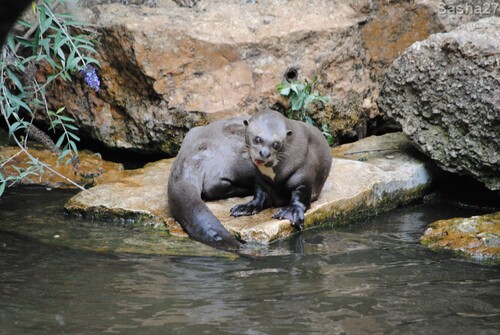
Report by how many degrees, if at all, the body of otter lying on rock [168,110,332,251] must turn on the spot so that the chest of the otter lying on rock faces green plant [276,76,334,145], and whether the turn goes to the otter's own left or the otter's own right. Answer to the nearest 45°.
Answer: approximately 180°

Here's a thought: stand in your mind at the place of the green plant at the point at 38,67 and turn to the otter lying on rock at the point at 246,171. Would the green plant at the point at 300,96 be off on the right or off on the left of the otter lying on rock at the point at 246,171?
left

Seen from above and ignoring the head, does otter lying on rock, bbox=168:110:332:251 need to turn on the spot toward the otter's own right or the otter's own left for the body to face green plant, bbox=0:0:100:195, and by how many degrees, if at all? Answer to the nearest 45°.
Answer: approximately 90° to the otter's own right

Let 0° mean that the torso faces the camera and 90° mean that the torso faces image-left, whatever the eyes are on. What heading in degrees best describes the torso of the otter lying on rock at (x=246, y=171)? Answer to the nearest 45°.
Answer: approximately 0°

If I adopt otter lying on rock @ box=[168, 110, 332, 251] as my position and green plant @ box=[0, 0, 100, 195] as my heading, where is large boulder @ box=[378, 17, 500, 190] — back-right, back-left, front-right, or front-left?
back-right
